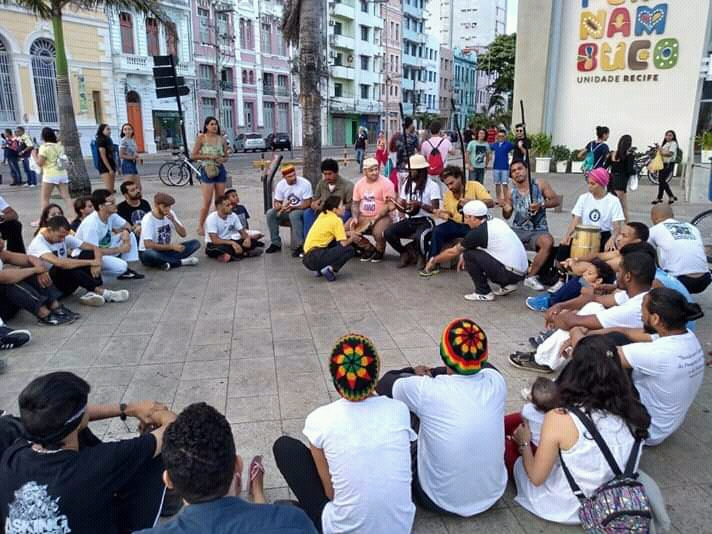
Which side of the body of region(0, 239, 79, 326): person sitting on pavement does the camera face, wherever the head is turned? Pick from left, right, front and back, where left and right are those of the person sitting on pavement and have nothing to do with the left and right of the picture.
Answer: right

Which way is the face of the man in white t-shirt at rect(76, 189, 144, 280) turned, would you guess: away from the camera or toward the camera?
toward the camera

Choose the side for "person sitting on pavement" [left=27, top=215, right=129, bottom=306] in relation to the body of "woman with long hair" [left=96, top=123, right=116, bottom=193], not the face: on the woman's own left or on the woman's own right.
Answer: on the woman's own right

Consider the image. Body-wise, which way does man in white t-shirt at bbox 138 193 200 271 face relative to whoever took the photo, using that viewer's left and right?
facing the viewer and to the right of the viewer

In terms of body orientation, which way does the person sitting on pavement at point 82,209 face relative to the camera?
to the viewer's right

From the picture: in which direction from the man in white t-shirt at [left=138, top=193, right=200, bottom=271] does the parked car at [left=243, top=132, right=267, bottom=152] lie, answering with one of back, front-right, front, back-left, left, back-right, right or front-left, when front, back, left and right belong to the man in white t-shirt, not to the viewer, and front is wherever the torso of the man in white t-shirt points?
back-left

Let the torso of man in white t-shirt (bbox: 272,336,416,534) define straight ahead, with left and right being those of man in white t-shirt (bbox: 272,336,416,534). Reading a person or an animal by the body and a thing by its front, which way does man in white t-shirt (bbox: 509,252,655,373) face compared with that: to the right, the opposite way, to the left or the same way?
to the left

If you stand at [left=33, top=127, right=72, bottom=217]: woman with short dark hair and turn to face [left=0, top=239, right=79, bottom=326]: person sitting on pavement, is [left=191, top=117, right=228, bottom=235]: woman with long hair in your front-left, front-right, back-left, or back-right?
front-left

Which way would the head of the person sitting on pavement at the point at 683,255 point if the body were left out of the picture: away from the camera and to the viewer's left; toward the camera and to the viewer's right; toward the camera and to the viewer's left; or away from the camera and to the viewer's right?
away from the camera and to the viewer's left

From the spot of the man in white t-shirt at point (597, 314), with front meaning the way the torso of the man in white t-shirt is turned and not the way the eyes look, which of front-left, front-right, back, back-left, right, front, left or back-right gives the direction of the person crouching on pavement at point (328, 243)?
front-right

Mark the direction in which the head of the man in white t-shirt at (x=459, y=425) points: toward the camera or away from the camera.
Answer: away from the camera

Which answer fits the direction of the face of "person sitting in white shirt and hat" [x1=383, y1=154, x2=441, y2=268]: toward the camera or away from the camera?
toward the camera

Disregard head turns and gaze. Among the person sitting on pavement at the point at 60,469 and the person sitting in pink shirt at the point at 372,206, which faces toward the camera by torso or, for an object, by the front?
the person sitting in pink shirt at the point at 372,206

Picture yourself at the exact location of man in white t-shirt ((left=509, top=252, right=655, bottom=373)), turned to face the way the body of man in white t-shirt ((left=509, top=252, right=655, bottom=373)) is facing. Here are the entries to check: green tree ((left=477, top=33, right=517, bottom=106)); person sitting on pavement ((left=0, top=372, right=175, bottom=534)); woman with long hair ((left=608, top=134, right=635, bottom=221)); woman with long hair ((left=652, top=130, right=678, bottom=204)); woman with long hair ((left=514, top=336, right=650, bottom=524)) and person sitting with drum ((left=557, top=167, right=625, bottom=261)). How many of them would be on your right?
4

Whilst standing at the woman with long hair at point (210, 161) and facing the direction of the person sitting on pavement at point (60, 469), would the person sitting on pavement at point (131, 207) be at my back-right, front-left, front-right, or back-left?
front-right

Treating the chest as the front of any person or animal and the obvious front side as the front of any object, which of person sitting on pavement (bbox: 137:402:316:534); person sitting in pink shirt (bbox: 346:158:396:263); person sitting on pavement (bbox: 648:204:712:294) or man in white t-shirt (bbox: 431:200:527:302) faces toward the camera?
person sitting in pink shirt (bbox: 346:158:396:263)

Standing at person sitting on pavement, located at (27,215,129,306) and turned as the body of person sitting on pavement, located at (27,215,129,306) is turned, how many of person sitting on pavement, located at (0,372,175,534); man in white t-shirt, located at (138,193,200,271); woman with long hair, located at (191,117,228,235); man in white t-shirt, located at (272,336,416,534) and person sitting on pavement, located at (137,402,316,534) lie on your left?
2

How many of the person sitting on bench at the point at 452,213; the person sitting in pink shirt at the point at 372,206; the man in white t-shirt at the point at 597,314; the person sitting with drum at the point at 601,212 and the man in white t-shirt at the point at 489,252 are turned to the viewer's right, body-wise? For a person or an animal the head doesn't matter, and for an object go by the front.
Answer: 0

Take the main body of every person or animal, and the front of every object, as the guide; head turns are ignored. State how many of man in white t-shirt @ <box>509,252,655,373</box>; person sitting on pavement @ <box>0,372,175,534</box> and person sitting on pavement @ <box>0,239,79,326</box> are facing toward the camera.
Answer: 0

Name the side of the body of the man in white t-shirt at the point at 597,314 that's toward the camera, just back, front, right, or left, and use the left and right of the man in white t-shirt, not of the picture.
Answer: left

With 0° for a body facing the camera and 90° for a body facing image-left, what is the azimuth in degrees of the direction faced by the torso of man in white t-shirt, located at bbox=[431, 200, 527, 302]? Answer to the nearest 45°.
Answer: approximately 90°

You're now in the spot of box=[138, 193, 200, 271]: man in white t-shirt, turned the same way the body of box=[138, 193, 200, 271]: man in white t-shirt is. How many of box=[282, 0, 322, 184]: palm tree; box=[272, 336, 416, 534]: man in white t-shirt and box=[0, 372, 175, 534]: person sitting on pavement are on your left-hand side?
1
